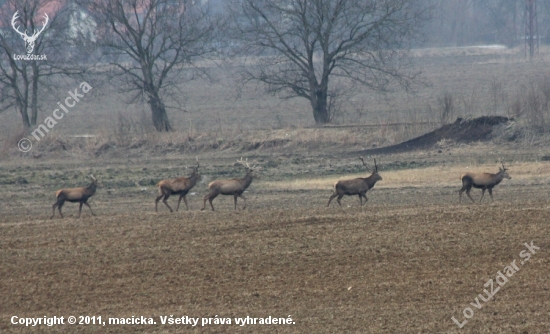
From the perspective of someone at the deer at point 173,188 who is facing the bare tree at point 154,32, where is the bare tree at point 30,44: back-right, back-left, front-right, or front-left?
front-left

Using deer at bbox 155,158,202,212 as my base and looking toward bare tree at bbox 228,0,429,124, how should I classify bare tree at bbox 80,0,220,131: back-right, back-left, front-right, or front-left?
front-left

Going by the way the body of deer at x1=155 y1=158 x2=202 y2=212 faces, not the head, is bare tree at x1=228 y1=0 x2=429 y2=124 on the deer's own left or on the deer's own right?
on the deer's own left

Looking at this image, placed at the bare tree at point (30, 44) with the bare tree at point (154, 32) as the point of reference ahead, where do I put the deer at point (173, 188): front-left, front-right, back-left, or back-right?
front-right

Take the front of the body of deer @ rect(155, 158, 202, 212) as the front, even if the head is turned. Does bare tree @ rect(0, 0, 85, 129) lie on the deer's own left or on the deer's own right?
on the deer's own left

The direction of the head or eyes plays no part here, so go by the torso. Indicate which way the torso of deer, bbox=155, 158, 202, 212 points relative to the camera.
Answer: to the viewer's right

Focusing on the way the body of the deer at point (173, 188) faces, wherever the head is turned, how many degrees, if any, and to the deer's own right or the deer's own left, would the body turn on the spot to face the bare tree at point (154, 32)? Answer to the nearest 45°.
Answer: approximately 90° to the deer's own left

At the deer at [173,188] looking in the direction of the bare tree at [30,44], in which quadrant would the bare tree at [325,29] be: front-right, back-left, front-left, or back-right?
front-right
